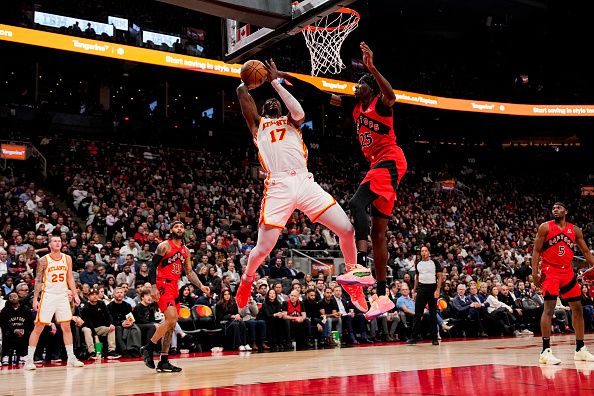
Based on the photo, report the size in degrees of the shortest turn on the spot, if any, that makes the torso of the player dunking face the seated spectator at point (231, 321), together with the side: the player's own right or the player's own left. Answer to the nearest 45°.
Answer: approximately 180°

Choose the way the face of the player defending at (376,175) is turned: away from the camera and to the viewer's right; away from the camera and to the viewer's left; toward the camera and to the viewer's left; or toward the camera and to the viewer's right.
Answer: toward the camera and to the viewer's left

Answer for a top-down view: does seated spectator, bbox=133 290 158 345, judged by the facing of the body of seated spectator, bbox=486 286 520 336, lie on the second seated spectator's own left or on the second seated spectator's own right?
on the second seated spectator's own right

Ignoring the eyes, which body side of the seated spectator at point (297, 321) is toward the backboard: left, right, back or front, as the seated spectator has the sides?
front

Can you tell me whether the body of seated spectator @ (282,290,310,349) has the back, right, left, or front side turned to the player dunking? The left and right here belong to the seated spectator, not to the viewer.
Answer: front

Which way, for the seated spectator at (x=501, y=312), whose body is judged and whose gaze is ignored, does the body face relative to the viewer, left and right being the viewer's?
facing the viewer and to the right of the viewer

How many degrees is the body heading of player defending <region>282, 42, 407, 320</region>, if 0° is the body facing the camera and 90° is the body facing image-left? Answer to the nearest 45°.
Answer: approximately 45°

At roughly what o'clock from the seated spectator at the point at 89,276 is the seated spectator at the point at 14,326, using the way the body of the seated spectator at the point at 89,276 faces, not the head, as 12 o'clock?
the seated spectator at the point at 14,326 is roughly at 1 o'clock from the seated spectator at the point at 89,276.

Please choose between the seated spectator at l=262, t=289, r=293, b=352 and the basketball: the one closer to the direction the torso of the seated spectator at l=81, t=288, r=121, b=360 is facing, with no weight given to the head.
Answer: the basketball
